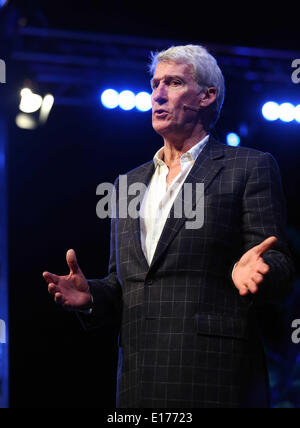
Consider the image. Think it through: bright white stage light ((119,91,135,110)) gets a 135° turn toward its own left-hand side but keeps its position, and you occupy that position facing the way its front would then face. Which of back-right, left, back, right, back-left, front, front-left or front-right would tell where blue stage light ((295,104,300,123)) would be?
front-right

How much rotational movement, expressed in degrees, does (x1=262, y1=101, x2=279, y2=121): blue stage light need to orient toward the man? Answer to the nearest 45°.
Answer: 0° — it already faces them

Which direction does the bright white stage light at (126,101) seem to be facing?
toward the camera

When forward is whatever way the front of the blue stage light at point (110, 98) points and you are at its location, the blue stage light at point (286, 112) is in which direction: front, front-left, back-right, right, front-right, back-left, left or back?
left

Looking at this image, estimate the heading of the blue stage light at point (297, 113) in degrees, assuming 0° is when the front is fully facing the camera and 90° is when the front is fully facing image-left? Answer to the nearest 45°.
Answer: approximately 0°

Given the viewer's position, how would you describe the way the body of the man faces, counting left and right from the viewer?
facing the viewer and to the left of the viewer

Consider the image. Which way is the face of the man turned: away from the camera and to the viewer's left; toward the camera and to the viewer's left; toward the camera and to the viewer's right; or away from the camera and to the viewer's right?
toward the camera and to the viewer's left

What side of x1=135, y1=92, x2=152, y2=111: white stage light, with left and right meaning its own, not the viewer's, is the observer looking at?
front

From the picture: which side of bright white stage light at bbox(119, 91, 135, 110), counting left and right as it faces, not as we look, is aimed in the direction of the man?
front
